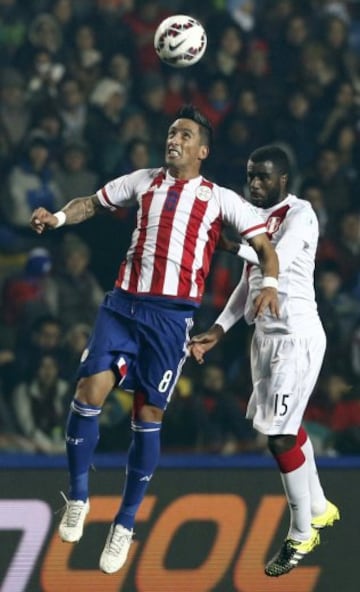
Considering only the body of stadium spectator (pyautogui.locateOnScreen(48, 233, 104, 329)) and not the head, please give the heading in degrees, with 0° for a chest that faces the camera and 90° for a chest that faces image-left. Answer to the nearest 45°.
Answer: approximately 0°
